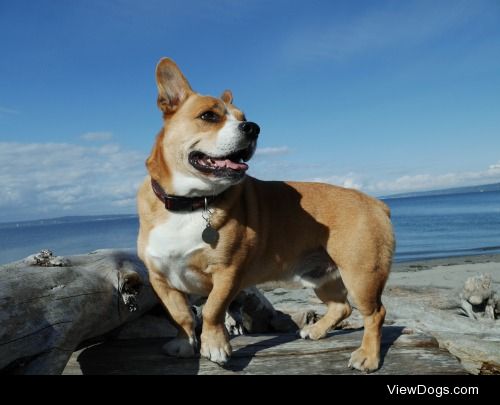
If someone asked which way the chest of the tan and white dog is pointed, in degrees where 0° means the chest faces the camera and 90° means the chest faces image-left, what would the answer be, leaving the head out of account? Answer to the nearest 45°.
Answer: approximately 45°

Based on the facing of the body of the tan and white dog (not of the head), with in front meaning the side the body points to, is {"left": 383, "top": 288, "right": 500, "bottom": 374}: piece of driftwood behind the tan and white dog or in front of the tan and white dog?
behind

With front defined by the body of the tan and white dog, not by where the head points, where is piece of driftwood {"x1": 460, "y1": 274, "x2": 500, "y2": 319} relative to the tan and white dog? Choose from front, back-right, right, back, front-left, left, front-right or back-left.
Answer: back
